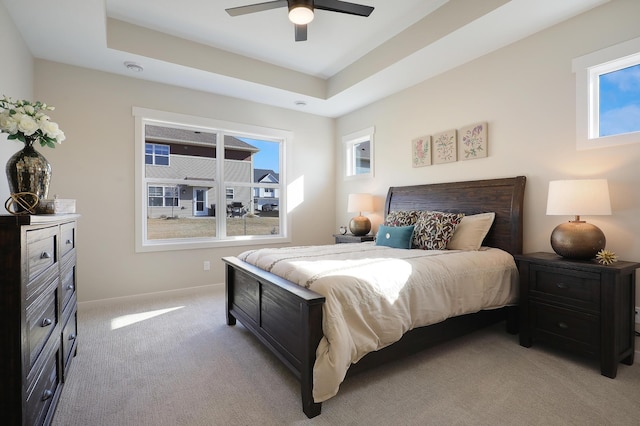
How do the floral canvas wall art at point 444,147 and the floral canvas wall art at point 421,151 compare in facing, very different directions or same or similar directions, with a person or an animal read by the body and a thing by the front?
same or similar directions

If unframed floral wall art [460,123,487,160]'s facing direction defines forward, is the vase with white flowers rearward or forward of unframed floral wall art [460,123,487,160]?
forward

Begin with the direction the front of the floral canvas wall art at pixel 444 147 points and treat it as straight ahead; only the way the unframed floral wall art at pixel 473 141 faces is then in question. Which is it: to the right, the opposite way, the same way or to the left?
the same way

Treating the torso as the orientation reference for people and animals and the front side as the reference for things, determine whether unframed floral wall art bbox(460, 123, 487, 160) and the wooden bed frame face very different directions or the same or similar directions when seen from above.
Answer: same or similar directions

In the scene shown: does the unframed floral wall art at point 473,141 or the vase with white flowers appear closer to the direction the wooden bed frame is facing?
the vase with white flowers

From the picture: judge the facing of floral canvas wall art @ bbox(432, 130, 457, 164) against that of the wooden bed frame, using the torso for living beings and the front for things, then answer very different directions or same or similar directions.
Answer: same or similar directions

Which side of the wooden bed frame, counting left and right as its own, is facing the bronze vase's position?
front

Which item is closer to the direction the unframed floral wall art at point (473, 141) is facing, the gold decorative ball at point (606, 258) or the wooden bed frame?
the wooden bed frame

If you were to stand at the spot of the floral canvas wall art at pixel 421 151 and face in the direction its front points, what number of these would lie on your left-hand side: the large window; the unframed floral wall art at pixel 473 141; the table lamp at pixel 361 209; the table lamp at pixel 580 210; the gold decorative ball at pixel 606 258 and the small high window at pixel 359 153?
3

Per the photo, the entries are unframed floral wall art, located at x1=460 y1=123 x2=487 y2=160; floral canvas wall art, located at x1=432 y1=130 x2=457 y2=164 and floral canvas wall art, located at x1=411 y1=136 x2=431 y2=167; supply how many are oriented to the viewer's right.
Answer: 0

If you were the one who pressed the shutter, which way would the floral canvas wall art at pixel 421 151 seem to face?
facing the viewer and to the left of the viewer

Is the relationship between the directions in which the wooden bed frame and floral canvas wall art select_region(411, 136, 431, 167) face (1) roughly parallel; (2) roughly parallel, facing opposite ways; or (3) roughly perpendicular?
roughly parallel

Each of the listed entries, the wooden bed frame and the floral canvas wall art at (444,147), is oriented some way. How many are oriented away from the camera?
0

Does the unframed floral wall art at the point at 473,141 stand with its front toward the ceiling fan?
yes

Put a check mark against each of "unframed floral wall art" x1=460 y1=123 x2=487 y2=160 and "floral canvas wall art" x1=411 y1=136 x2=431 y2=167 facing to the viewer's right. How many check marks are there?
0
